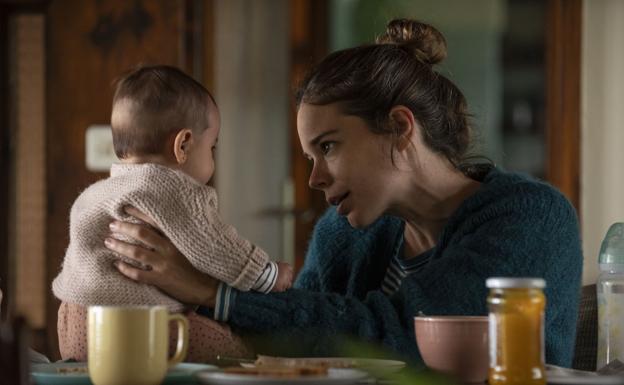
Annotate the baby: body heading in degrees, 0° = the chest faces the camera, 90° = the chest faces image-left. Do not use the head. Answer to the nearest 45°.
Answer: approximately 225°

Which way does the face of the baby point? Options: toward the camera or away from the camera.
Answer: away from the camera

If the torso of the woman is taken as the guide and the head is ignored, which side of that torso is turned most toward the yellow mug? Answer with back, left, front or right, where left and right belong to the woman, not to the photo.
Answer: front

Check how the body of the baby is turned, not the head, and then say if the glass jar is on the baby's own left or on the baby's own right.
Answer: on the baby's own right

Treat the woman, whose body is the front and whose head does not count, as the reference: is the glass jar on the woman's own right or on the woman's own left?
on the woman's own left

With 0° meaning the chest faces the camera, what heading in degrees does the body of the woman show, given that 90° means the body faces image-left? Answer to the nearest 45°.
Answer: approximately 45°

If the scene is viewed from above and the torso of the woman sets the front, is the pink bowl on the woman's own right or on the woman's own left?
on the woman's own left

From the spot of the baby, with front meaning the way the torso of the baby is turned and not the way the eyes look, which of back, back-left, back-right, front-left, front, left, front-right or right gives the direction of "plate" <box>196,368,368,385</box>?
back-right

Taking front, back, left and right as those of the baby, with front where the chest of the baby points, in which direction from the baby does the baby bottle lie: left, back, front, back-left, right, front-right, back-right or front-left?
front-right
